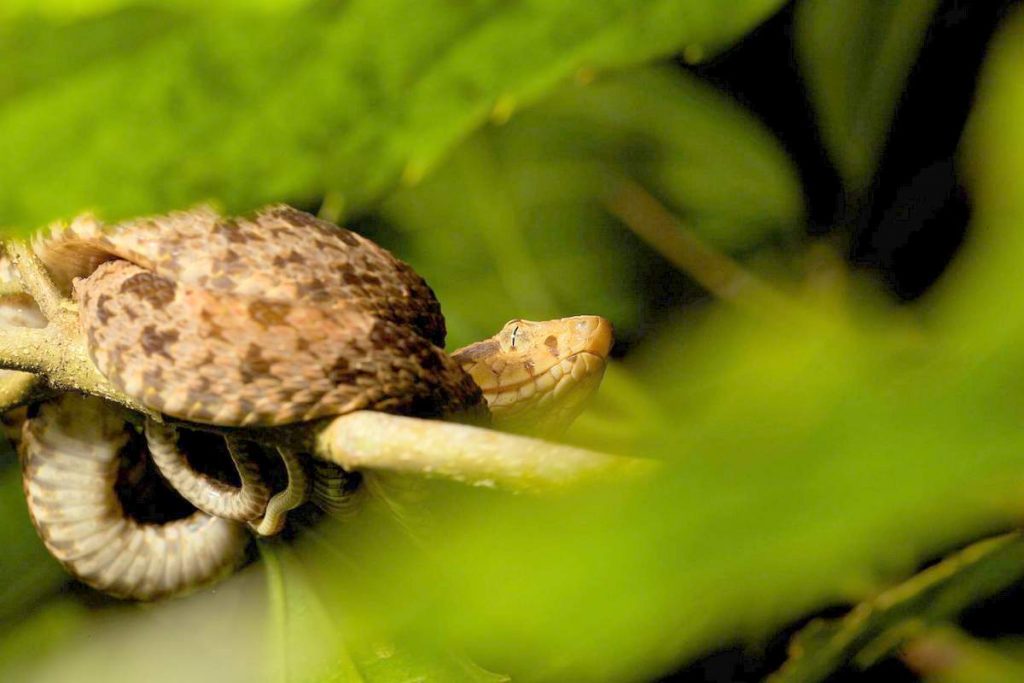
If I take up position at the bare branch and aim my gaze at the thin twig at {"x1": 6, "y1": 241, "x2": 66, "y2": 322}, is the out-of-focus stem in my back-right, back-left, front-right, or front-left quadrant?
back-right
